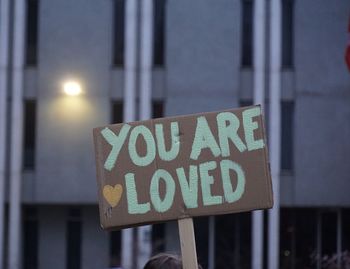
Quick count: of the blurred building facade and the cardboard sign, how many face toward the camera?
2

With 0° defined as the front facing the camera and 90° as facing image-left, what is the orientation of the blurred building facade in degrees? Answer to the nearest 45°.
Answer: approximately 0°

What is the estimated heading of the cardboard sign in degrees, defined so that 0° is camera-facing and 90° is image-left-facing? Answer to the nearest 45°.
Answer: approximately 0°

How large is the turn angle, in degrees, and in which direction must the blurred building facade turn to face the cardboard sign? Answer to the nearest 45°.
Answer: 0° — it already faces it

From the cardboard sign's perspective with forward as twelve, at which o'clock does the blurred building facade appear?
The blurred building facade is roughly at 6 o'clock from the cardboard sign.
